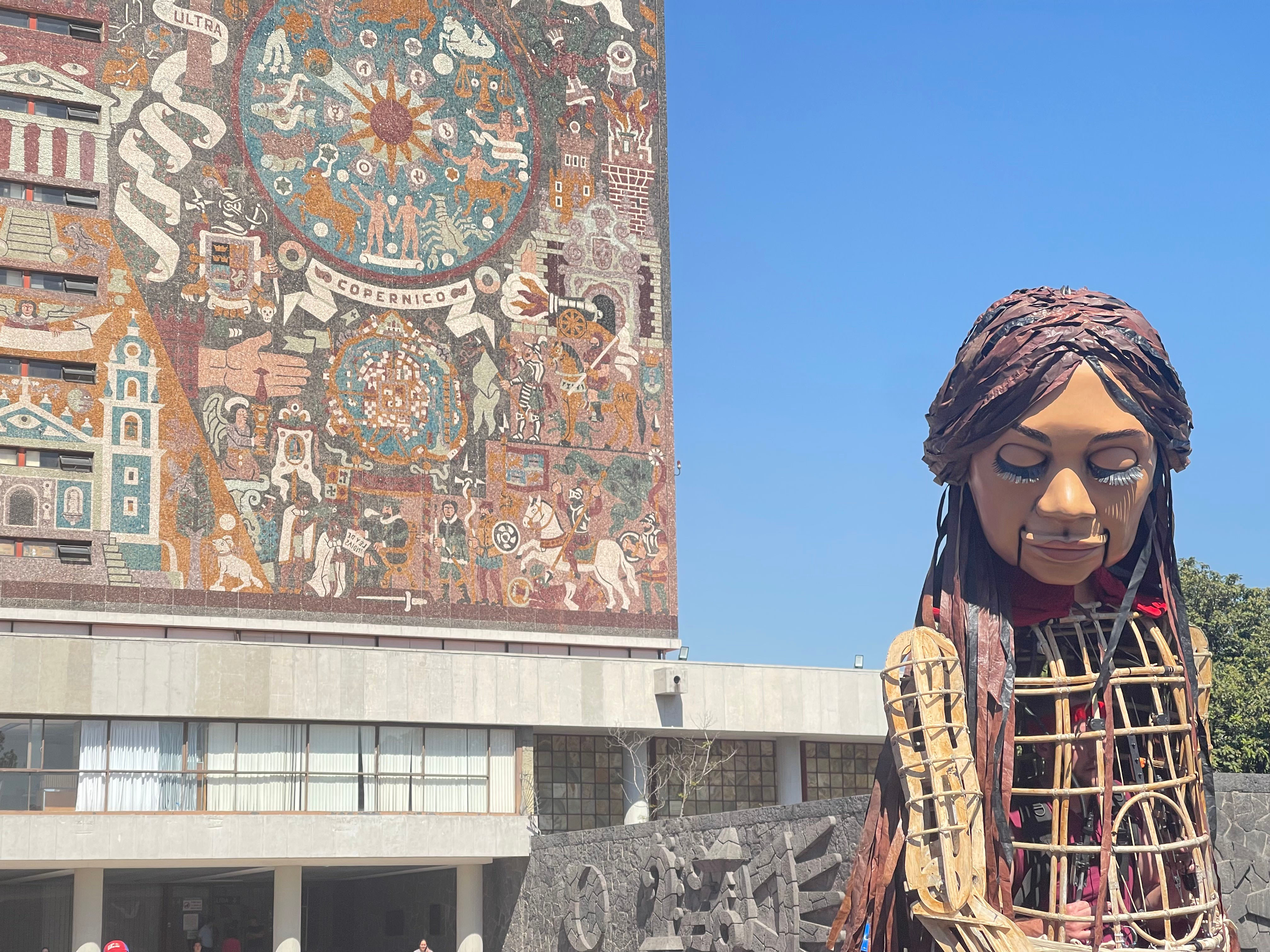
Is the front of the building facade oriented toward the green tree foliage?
no

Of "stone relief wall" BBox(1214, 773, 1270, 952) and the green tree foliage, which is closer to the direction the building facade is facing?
the stone relief wall

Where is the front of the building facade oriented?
toward the camera

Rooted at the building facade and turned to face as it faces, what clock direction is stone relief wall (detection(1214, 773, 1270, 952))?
The stone relief wall is roughly at 11 o'clock from the building facade.

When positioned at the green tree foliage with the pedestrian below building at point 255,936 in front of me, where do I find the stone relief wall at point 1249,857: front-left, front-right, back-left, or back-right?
front-left
